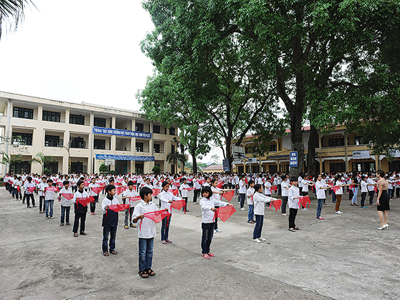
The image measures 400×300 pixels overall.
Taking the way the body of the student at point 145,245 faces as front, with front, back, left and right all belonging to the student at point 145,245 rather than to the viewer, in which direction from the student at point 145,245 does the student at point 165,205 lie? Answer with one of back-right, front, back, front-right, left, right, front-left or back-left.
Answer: back-left

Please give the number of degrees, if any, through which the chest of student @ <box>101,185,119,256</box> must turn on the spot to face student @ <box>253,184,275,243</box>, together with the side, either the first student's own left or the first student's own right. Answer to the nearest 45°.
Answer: approximately 45° to the first student's own left

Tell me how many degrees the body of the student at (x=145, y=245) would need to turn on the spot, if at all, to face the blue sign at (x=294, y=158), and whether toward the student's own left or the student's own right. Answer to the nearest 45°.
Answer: approximately 90° to the student's own left

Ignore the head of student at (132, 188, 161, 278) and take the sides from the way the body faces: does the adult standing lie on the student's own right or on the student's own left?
on the student's own left

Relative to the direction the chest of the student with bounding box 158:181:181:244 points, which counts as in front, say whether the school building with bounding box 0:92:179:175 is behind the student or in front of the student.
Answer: behind

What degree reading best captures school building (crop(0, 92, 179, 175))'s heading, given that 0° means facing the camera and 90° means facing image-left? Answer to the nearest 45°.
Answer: approximately 315°

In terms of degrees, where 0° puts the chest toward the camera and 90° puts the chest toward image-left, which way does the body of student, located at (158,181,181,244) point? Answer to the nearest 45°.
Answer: approximately 315°

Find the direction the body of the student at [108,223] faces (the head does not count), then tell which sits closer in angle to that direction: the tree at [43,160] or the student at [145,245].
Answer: the student

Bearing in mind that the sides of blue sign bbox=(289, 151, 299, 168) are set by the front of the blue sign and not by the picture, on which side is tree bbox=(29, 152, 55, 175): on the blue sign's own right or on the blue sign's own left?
on the blue sign's own right
